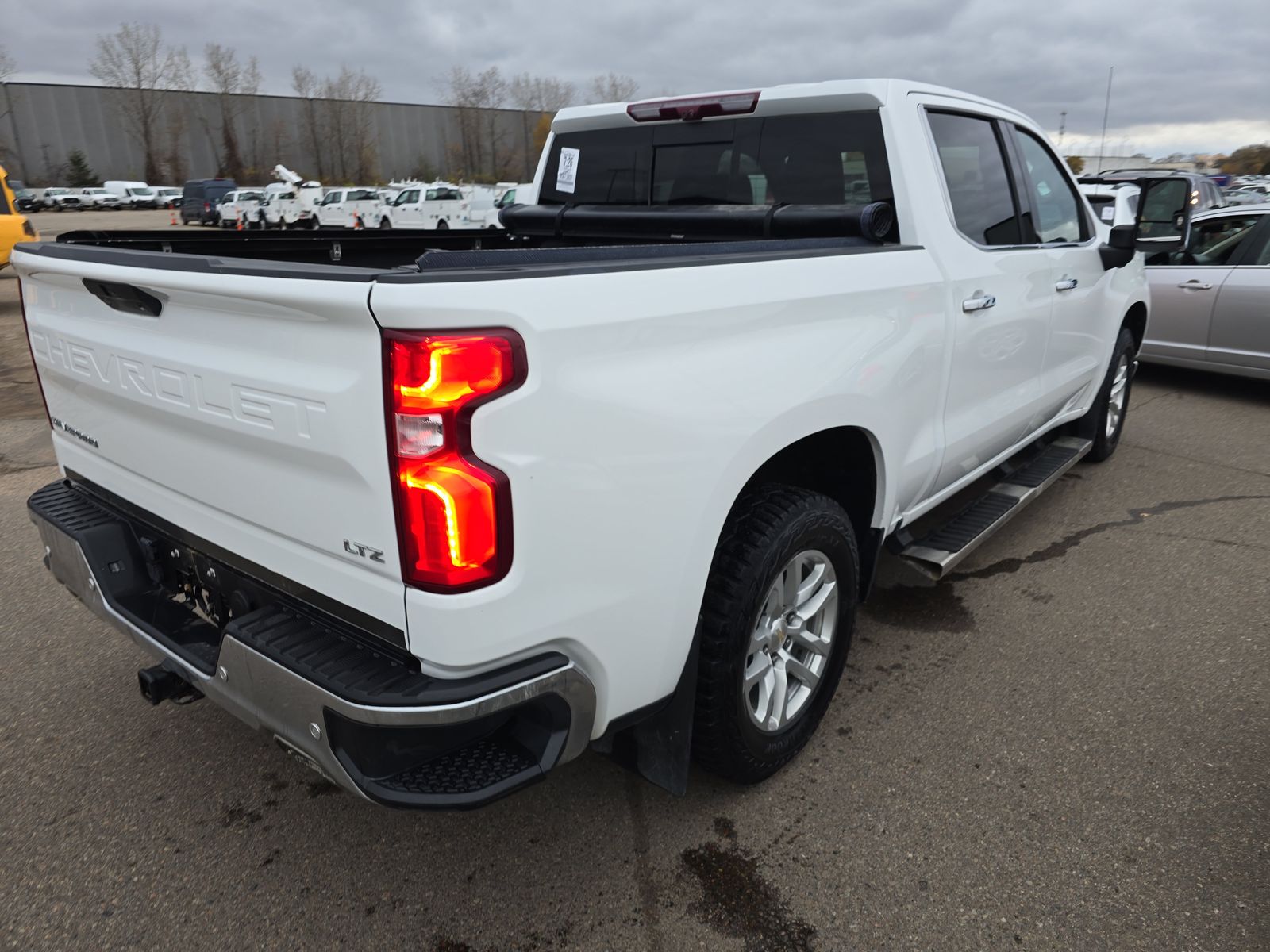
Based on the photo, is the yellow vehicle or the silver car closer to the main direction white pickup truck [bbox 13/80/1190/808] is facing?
the silver car

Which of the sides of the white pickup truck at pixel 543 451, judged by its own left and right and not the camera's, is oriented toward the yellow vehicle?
left

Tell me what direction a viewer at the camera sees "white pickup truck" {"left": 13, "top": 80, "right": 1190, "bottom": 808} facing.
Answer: facing away from the viewer and to the right of the viewer

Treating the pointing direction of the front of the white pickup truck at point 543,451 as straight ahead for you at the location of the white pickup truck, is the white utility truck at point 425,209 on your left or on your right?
on your left

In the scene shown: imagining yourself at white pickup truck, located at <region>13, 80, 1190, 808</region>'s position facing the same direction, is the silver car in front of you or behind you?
in front

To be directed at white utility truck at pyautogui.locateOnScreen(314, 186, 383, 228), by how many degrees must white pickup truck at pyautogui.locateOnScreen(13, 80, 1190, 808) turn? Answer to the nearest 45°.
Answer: approximately 45° to its left

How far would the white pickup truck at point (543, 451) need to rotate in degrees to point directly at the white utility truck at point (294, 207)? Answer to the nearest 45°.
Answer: approximately 45° to its left

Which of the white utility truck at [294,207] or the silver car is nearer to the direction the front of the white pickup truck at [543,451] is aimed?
the silver car
